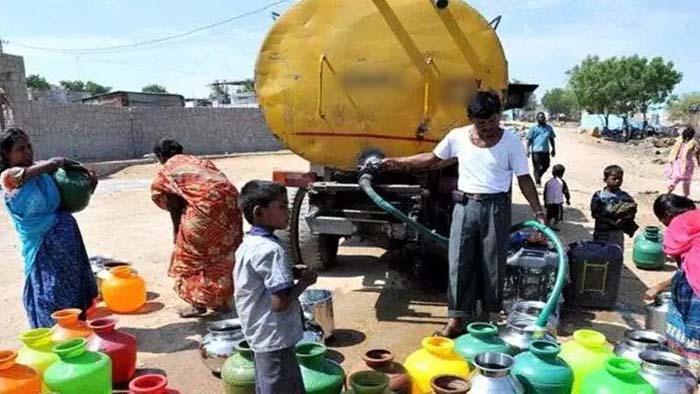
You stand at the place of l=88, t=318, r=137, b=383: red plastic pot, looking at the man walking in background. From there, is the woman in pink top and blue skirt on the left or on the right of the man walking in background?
right

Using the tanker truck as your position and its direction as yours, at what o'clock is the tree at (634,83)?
The tree is roughly at 1 o'clock from the tanker truck.

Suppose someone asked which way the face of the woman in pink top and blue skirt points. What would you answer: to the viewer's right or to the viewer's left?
to the viewer's left

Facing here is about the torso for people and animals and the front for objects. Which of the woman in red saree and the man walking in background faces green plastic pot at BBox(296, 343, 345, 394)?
the man walking in background

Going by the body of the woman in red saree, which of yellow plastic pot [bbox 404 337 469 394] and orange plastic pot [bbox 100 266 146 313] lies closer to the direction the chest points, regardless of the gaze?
the orange plastic pot

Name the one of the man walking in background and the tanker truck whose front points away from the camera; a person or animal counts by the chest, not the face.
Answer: the tanker truck

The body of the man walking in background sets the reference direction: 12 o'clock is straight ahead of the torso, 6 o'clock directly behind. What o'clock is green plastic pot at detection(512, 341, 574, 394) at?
The green plastic pot is roughly at 12 o'clock from the man walking in background.

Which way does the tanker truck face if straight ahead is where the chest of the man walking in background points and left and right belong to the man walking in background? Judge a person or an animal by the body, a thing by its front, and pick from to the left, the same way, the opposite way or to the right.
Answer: the opposite way

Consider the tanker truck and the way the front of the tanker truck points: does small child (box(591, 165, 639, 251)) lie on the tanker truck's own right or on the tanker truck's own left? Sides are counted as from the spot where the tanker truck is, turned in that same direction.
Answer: on the tanker truck's own right

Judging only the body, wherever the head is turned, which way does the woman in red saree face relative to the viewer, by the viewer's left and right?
facing away from the viewer and to the left of the viewer

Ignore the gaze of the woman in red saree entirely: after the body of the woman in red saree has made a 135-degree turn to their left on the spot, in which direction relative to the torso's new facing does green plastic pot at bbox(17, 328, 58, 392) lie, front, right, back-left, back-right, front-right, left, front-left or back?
front-right

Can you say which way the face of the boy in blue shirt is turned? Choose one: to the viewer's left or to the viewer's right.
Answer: to the viewer's right

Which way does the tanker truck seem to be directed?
away from the camera
